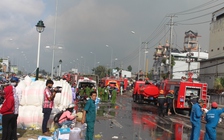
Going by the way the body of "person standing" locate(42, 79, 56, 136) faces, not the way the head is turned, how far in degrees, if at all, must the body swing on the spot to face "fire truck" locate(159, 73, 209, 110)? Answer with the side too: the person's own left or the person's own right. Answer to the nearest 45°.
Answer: approximately 45° to the person's own left

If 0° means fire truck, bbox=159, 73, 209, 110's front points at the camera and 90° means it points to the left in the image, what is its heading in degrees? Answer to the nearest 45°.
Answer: approximately 135°

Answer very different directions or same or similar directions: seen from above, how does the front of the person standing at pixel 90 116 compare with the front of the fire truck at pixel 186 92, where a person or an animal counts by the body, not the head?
very different directions

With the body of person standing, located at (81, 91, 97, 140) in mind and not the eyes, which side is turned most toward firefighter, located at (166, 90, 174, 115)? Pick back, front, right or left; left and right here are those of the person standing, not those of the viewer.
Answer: left

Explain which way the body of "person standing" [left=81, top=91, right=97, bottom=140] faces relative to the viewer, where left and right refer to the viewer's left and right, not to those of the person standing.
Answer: facing the viewer and to the right of the viewer

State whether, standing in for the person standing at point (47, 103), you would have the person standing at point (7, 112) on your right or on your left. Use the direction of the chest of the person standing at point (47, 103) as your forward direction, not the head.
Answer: on your right

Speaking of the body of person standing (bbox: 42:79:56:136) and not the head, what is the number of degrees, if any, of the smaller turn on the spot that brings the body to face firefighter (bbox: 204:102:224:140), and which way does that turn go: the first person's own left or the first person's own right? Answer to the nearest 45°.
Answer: approximately 45° to the first person's own right

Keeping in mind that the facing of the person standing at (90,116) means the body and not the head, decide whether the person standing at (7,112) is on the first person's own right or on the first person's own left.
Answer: on the first person's own right

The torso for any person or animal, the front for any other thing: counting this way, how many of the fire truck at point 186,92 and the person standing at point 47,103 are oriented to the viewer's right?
1
